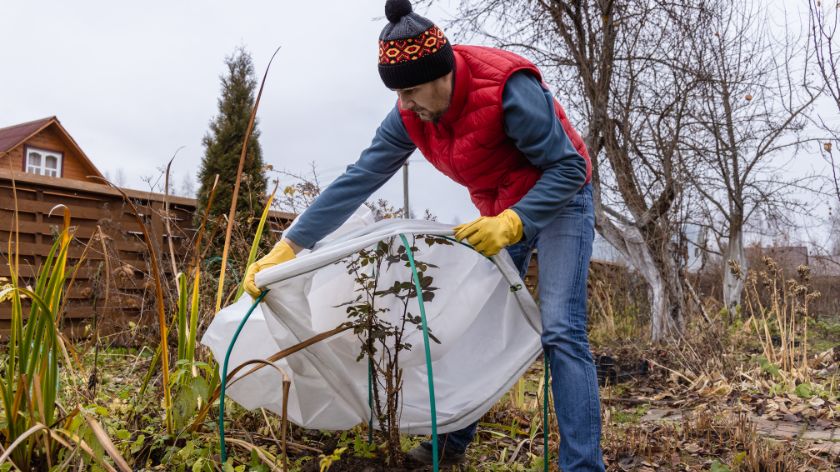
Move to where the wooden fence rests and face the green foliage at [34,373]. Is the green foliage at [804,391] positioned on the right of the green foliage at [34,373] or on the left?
left

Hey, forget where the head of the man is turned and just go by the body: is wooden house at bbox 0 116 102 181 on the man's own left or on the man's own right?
on the man's own right

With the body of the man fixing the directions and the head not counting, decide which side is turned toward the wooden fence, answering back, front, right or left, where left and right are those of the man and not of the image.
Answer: right

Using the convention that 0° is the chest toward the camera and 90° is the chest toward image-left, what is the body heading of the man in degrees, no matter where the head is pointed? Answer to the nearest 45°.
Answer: approximately 45°

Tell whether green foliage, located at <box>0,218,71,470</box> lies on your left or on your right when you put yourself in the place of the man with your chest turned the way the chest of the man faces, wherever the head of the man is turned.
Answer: on your right

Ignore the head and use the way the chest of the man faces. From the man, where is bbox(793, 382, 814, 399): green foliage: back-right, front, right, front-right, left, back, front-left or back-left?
back
